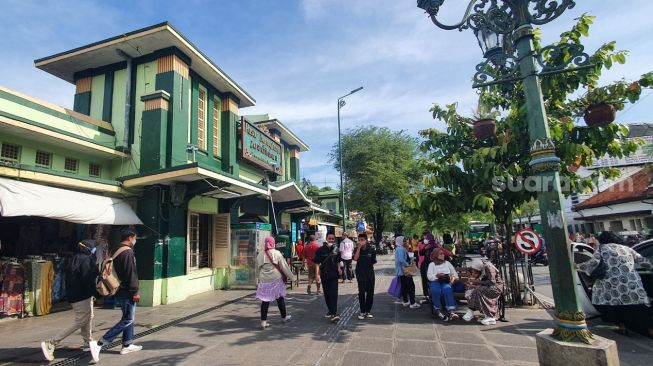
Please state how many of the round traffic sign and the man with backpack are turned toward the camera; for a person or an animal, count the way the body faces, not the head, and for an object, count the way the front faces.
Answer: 1

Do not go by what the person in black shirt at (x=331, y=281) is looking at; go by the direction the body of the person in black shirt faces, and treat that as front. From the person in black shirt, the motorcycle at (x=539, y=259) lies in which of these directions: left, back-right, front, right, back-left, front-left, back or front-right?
back-left

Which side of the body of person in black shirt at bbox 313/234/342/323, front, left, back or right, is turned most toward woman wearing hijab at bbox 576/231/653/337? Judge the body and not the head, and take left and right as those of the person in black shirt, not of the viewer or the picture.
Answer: left

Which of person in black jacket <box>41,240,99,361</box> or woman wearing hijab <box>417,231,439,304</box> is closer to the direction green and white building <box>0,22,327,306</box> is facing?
the woman wearing hijab

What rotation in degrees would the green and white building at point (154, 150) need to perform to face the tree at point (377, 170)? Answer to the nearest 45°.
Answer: approximately 90° to its left

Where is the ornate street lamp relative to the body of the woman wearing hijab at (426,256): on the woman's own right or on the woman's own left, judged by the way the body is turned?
on the woman's own left

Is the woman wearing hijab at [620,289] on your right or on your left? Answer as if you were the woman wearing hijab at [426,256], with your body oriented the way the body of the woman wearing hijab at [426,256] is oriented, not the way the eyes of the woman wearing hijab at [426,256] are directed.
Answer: on your left

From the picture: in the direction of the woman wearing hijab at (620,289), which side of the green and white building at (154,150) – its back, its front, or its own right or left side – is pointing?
front

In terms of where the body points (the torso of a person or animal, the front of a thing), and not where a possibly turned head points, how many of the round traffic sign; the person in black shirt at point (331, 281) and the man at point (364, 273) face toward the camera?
3

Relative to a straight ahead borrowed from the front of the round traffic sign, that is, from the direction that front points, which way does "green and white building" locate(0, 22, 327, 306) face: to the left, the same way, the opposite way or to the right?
to the left

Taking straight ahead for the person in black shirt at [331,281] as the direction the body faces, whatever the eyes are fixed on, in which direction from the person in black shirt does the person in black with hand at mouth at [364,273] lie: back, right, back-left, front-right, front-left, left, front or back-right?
left
